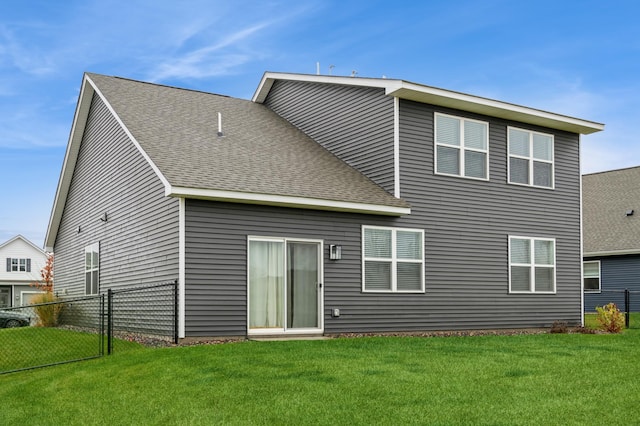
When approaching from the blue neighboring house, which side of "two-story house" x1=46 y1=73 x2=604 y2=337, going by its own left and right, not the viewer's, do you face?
right

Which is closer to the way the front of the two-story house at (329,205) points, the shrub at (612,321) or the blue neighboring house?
the blue neighboring house

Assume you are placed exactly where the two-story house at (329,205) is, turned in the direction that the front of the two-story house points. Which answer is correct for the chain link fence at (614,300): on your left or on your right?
on your right

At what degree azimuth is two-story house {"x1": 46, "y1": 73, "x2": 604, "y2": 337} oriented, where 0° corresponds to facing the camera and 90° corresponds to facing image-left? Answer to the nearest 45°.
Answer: approximately 135°
